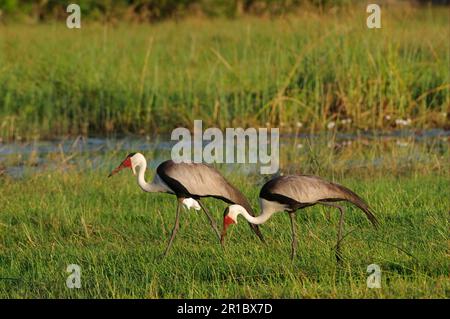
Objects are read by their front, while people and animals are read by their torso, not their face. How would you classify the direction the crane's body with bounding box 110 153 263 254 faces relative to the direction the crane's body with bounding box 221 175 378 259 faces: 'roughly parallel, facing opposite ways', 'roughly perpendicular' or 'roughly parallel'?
roughly parallel

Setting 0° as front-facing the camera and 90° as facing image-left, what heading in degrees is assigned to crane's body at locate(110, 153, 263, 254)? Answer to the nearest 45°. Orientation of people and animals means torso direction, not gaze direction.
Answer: approximately 90°

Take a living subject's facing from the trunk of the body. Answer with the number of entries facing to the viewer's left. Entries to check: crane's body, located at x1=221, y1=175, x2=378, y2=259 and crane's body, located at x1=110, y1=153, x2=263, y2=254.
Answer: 2

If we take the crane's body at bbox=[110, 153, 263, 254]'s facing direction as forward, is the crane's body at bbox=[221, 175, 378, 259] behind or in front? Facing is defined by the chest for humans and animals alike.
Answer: behind

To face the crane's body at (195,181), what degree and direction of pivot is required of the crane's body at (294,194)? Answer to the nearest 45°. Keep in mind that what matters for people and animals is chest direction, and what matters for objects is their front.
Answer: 0° — it already faces it

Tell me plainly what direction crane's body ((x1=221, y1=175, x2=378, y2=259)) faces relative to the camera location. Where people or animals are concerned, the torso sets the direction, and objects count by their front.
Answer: facing to the left of the viewer
